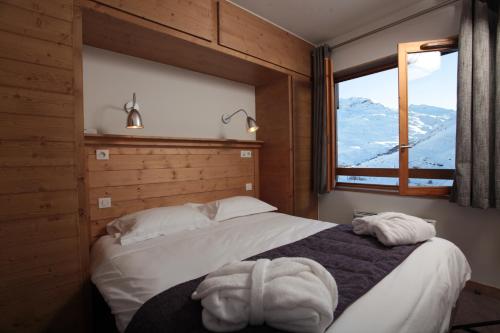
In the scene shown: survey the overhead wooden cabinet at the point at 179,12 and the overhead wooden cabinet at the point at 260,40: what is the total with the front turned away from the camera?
0

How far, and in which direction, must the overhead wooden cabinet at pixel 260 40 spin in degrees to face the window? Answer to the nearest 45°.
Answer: approximately 45° to its left

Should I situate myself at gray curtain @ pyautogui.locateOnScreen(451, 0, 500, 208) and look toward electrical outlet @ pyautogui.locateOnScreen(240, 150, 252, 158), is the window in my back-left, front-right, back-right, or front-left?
front-right

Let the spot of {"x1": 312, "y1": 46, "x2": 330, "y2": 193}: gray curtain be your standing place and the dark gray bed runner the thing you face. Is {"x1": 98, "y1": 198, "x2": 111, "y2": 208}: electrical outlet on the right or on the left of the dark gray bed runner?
right

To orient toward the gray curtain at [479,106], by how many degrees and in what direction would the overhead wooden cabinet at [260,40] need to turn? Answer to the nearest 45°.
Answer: approximately 45° to its left

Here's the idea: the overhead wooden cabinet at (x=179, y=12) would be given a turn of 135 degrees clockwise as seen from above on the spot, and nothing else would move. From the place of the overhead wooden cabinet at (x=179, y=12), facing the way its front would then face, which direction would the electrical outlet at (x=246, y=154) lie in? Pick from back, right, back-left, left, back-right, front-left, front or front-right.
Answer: back-right

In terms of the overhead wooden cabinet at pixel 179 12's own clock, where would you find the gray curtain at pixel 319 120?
The gray curtain is roughly at 10 o'clock from the overhead wooden cabinet.

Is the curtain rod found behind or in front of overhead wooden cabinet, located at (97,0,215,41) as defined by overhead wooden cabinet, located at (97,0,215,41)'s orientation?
in front

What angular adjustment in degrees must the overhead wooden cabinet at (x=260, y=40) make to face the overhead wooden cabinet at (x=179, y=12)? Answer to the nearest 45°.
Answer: approximately 90° to its right

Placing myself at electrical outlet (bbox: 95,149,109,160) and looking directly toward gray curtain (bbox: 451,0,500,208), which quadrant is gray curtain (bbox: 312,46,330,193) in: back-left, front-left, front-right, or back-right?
front-left

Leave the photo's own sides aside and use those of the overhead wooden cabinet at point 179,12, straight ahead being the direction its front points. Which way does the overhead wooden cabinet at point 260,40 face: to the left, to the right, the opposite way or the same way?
the same way

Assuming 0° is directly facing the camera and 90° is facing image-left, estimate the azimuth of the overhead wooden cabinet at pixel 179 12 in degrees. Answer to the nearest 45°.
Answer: approximately 315°

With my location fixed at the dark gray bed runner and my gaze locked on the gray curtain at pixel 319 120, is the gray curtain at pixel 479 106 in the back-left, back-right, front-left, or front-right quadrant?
front-right
